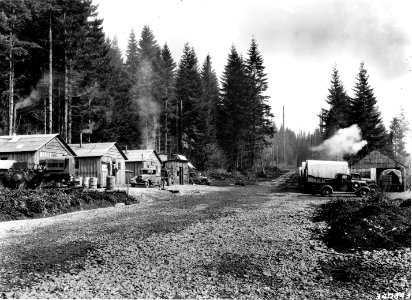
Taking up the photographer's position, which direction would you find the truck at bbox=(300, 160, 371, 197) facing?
facing to the right of the viewer

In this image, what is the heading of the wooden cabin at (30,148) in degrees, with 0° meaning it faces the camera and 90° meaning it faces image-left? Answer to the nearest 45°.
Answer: approximately 315°

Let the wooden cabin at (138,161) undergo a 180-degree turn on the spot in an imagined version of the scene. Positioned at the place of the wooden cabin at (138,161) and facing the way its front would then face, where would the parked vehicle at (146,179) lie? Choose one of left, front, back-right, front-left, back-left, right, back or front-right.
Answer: back-left

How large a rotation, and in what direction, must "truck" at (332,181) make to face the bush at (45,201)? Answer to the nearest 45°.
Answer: approximately 135° to its right

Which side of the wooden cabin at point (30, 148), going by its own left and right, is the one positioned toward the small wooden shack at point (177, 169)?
left

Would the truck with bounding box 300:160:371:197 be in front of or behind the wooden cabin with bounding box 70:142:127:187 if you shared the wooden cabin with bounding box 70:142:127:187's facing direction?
in front

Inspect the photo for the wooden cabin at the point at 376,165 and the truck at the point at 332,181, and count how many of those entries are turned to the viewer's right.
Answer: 1

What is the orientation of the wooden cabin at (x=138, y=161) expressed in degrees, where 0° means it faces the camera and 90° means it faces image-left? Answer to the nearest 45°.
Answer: approximately 315°

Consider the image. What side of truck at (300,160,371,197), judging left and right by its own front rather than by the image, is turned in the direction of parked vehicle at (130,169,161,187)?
back

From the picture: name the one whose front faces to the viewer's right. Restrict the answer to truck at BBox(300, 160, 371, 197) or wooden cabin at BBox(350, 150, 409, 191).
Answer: the truck
